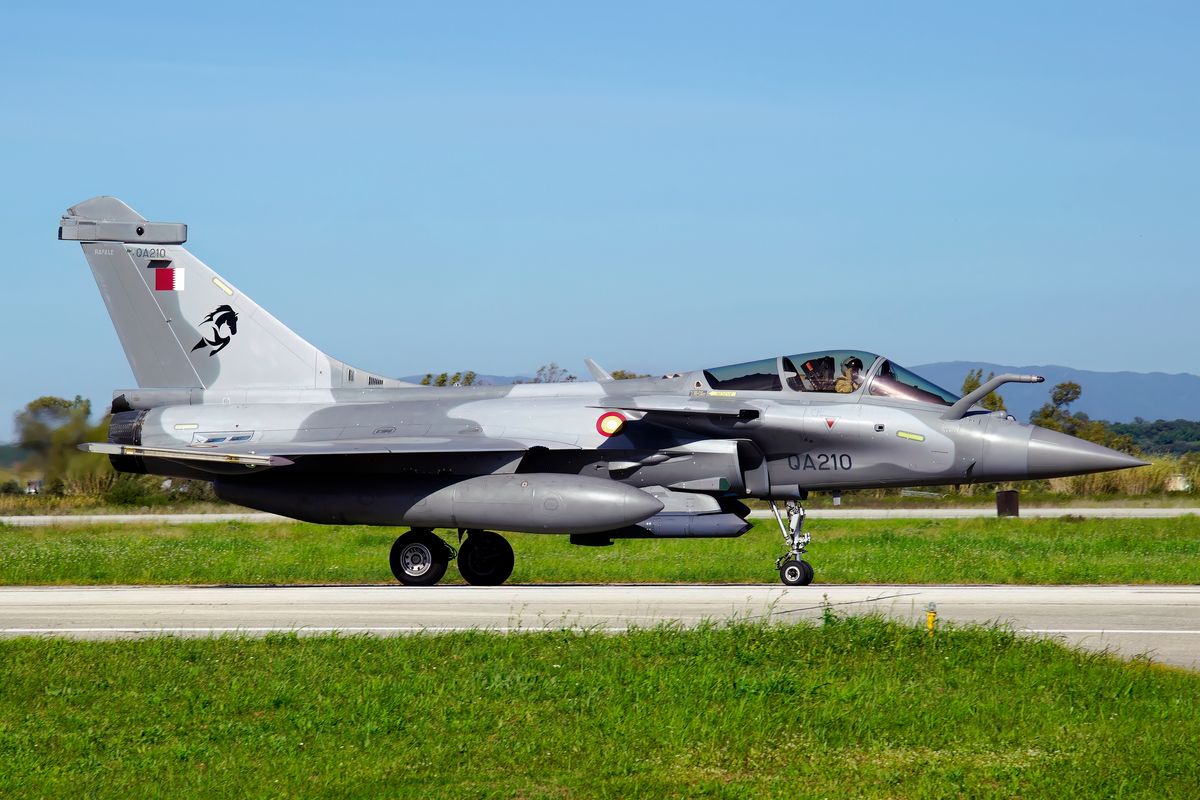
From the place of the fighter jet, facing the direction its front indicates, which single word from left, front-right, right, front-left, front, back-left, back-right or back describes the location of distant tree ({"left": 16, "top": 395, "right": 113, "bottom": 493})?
back-left

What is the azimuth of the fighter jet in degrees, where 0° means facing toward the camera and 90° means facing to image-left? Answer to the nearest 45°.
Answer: approximately 270°
